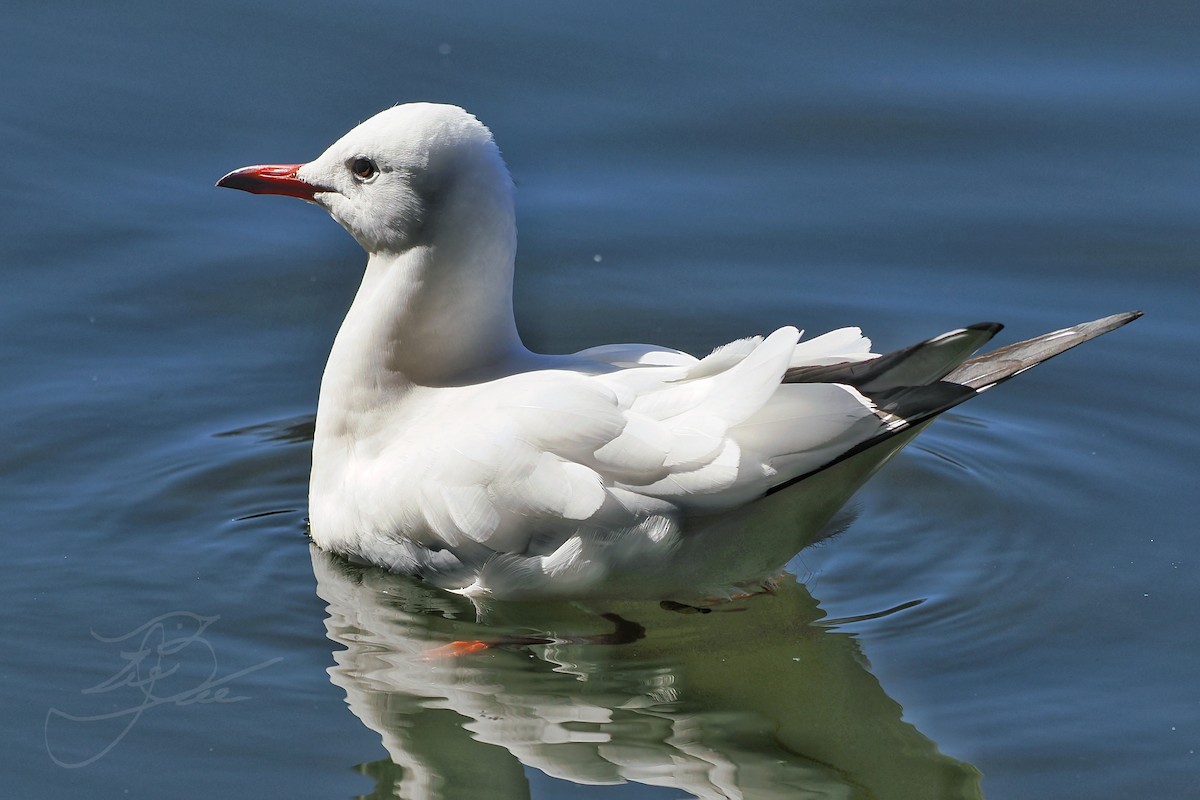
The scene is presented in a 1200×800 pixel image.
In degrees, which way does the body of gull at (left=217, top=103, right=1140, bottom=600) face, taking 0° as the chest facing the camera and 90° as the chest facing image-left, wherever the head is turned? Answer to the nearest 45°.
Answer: approximately 90°
